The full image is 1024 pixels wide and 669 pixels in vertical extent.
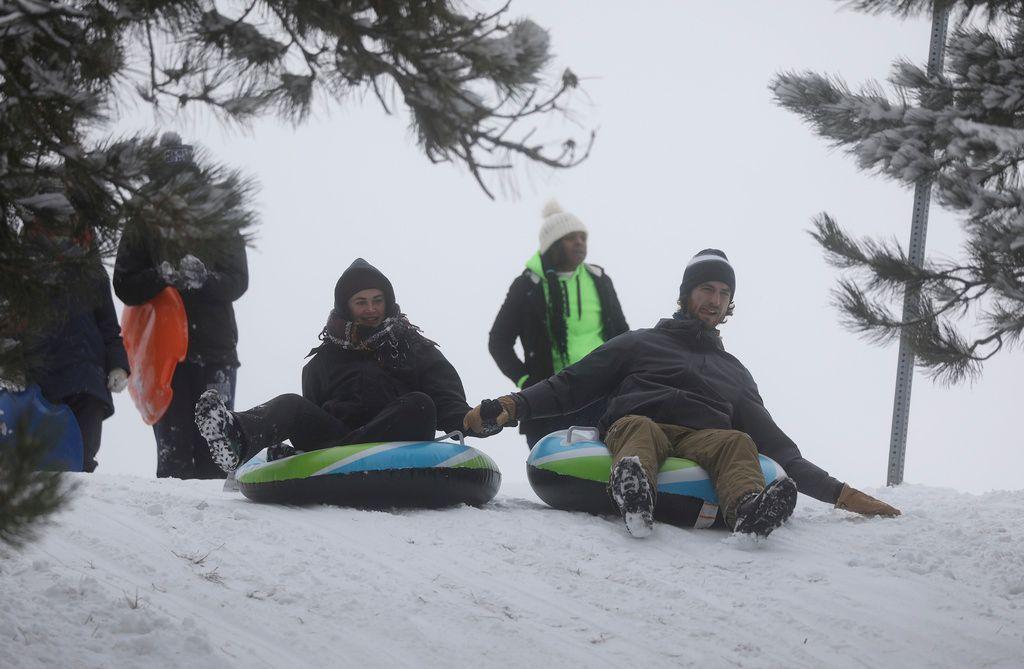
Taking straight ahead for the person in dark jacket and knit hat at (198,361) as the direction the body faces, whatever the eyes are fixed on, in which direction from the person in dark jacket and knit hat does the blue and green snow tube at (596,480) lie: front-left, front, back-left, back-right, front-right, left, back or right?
front-left

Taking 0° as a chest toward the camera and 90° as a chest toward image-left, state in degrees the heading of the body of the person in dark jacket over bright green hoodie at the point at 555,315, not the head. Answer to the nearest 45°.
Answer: approximately 315°

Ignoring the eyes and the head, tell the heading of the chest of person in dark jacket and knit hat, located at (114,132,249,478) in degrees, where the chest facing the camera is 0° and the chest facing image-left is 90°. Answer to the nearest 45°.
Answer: approximately 0°

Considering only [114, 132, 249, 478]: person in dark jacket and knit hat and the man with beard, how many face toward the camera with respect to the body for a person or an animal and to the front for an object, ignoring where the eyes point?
2

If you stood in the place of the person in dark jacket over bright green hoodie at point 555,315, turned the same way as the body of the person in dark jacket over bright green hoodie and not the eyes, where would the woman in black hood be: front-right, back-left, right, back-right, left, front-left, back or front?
right

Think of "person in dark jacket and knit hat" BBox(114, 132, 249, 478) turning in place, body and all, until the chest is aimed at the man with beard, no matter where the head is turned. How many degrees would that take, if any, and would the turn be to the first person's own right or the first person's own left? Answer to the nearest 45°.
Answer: approximately 45° to the first person's own left

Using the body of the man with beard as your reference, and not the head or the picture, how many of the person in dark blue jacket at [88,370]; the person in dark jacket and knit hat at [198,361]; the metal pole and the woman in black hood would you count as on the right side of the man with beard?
3

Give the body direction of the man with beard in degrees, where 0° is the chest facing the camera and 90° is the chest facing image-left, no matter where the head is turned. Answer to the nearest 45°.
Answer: approximately 0°
